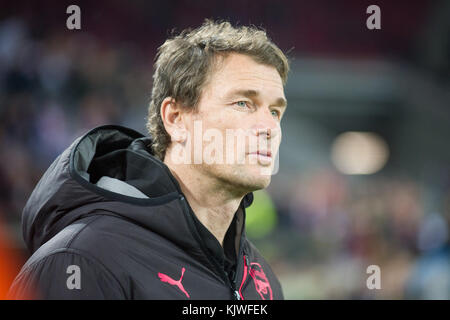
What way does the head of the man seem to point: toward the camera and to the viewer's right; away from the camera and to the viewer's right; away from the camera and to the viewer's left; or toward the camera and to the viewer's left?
toward the camera and to the viewer's right

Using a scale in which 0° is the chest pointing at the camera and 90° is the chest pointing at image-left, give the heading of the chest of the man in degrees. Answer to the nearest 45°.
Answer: approximately 315°
